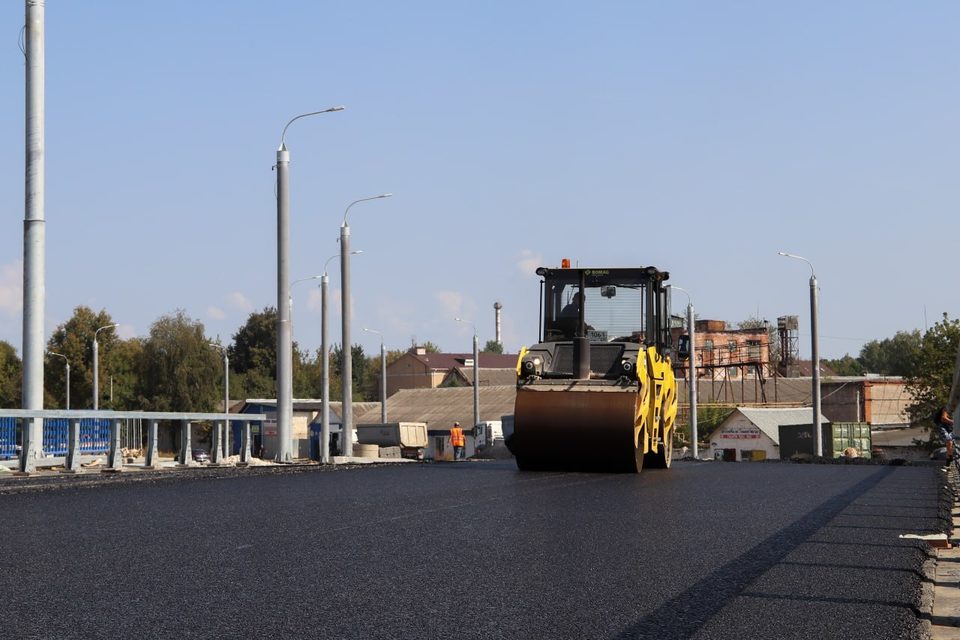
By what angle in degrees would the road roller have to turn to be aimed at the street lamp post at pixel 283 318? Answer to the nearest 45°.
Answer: approximately 135° to its right

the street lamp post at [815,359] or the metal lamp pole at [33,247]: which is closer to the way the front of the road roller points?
the metal lamp pole

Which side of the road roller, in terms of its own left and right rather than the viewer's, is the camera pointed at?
front

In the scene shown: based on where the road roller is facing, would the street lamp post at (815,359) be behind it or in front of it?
behind

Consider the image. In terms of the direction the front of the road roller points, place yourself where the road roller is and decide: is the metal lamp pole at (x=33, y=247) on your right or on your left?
on your right

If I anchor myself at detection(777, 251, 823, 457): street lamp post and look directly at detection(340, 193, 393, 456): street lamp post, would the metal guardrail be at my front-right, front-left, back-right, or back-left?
front-left

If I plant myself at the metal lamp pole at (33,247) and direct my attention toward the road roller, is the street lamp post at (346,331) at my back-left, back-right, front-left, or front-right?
front-left

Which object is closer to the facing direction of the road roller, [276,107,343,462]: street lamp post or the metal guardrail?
the metal guardrail

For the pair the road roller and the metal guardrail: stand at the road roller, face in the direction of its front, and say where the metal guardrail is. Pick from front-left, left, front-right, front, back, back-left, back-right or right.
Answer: right
